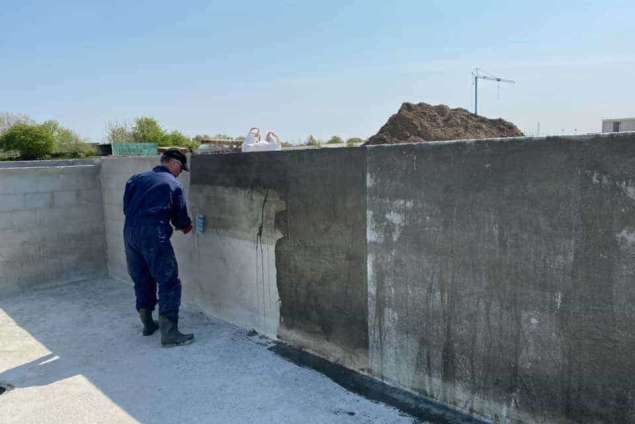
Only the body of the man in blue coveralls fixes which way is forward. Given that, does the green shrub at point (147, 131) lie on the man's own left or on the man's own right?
on the man's own left

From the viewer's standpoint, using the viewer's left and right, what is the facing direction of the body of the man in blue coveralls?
facing away from the viewer and to the right of the viewer

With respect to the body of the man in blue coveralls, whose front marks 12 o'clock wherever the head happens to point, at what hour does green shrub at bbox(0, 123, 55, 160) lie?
The green shrub is roughly at 10 o'clock from the man in blue coveralls.

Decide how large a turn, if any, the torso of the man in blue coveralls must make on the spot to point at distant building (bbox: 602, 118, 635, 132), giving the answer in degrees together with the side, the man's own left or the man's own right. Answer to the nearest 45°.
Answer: approximately 45° to the man's own right

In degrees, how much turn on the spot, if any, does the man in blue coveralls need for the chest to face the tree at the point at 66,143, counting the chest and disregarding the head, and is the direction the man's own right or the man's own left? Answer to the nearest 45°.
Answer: approximately 45° to the man's own left

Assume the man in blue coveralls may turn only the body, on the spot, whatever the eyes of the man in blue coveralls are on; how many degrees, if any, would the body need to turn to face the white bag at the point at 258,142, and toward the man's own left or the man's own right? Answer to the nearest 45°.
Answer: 0° — they already face it

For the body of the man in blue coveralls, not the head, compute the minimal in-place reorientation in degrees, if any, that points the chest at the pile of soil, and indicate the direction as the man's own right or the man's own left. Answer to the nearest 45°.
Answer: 0° — they already face it
